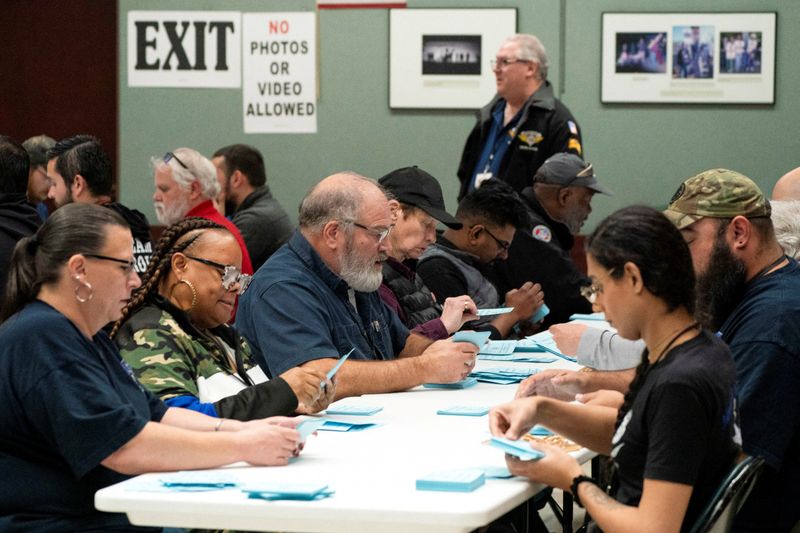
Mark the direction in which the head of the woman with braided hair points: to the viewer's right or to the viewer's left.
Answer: to the viewer's right

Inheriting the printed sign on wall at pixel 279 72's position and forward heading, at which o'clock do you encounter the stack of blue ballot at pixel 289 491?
The stack of blue ballot is roughly at 12 o'clock from the printed sign on wall.

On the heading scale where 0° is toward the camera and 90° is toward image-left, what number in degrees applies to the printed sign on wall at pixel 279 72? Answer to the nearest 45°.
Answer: approximately 0°

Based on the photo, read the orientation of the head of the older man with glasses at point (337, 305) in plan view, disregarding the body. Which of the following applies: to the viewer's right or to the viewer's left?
to the viewer's right

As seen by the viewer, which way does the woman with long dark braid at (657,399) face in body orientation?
to the viewer's left

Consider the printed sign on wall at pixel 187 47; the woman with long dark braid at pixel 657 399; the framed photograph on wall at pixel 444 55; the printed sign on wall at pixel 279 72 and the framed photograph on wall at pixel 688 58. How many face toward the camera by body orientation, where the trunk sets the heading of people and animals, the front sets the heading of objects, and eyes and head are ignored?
4

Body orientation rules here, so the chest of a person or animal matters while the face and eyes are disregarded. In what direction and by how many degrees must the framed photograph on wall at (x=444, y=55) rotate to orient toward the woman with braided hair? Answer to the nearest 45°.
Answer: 0° — it already faces them

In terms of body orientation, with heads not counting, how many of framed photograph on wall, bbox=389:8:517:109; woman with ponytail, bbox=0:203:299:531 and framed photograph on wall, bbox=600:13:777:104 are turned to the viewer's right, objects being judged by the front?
1

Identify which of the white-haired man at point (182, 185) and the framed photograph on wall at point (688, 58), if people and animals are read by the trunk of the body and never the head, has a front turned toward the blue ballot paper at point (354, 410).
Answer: the framed photograph on wall

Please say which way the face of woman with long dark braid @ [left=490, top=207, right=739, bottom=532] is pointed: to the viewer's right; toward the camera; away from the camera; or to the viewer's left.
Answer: to the viewer's left

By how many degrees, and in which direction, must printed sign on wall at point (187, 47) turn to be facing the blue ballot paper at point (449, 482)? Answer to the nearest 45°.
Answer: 0° — it already faces it

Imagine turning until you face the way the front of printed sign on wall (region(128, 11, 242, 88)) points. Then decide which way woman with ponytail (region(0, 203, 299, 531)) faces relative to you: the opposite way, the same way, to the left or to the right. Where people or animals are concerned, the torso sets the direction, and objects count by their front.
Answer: to the left

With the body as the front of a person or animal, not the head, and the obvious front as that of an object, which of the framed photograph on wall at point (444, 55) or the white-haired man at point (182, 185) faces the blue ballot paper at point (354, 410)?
the framed photograph on wall

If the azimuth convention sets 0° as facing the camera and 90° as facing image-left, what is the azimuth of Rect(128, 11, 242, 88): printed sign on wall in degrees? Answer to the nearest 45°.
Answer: approximately 0°

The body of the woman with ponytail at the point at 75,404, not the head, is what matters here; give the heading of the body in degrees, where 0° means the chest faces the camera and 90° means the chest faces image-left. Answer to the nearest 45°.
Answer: approximately 270°

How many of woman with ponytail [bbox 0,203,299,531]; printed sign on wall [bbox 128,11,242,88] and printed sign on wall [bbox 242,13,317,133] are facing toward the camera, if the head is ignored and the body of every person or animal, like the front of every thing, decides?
2

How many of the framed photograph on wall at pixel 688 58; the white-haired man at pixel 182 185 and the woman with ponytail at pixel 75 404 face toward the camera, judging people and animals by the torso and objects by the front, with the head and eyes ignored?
1

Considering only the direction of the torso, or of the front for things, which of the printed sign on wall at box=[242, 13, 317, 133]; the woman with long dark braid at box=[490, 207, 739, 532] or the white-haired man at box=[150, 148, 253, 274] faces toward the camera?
the printed sign on wall

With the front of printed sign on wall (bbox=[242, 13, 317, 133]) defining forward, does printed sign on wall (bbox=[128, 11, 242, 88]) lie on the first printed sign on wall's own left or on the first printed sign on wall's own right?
on the first printed sign on wall's own right
